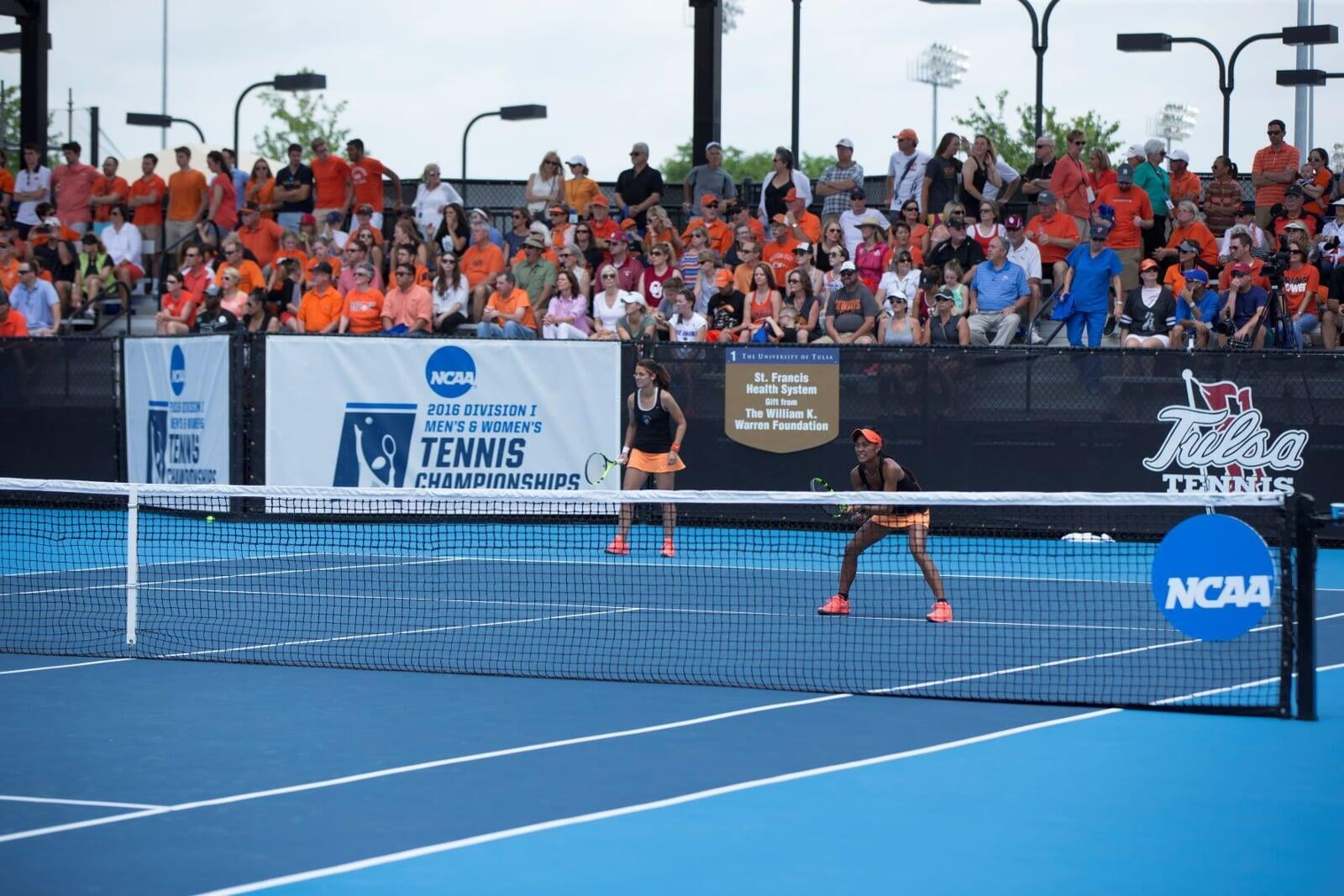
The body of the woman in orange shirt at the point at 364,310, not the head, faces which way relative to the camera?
toward the camera

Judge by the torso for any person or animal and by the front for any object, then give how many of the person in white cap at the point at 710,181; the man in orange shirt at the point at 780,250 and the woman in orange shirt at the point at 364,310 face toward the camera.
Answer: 3

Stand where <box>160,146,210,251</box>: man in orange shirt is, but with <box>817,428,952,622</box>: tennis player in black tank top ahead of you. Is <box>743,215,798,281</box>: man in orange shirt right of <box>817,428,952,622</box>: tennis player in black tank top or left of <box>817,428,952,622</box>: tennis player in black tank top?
left

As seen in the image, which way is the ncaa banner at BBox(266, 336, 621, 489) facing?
toward the camera

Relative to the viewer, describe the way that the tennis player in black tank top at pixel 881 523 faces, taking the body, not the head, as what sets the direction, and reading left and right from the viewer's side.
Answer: facing the viewer and to the left of the viewer

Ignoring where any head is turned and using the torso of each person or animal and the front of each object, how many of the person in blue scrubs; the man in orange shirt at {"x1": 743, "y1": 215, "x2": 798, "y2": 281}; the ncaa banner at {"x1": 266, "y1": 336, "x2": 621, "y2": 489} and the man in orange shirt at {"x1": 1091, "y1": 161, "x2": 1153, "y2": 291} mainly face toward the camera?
4

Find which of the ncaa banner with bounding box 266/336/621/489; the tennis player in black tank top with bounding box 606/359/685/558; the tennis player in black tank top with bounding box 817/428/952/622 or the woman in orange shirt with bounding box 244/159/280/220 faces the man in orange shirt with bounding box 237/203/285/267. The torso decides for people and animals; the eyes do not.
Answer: the woman in orange shirt

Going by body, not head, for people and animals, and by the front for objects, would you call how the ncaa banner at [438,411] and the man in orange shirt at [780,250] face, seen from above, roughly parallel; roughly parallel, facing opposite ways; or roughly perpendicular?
roughly parallel

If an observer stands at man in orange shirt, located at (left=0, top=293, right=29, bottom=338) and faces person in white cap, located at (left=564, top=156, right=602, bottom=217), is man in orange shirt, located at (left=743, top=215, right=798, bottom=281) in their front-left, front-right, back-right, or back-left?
front-right

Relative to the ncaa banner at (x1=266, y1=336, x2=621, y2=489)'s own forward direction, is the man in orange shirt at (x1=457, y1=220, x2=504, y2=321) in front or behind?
behind

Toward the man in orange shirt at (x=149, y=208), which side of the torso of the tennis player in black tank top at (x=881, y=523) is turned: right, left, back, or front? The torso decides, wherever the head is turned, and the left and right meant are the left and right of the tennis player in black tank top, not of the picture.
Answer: right

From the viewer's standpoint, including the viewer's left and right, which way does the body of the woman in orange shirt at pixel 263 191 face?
facing the viewer
